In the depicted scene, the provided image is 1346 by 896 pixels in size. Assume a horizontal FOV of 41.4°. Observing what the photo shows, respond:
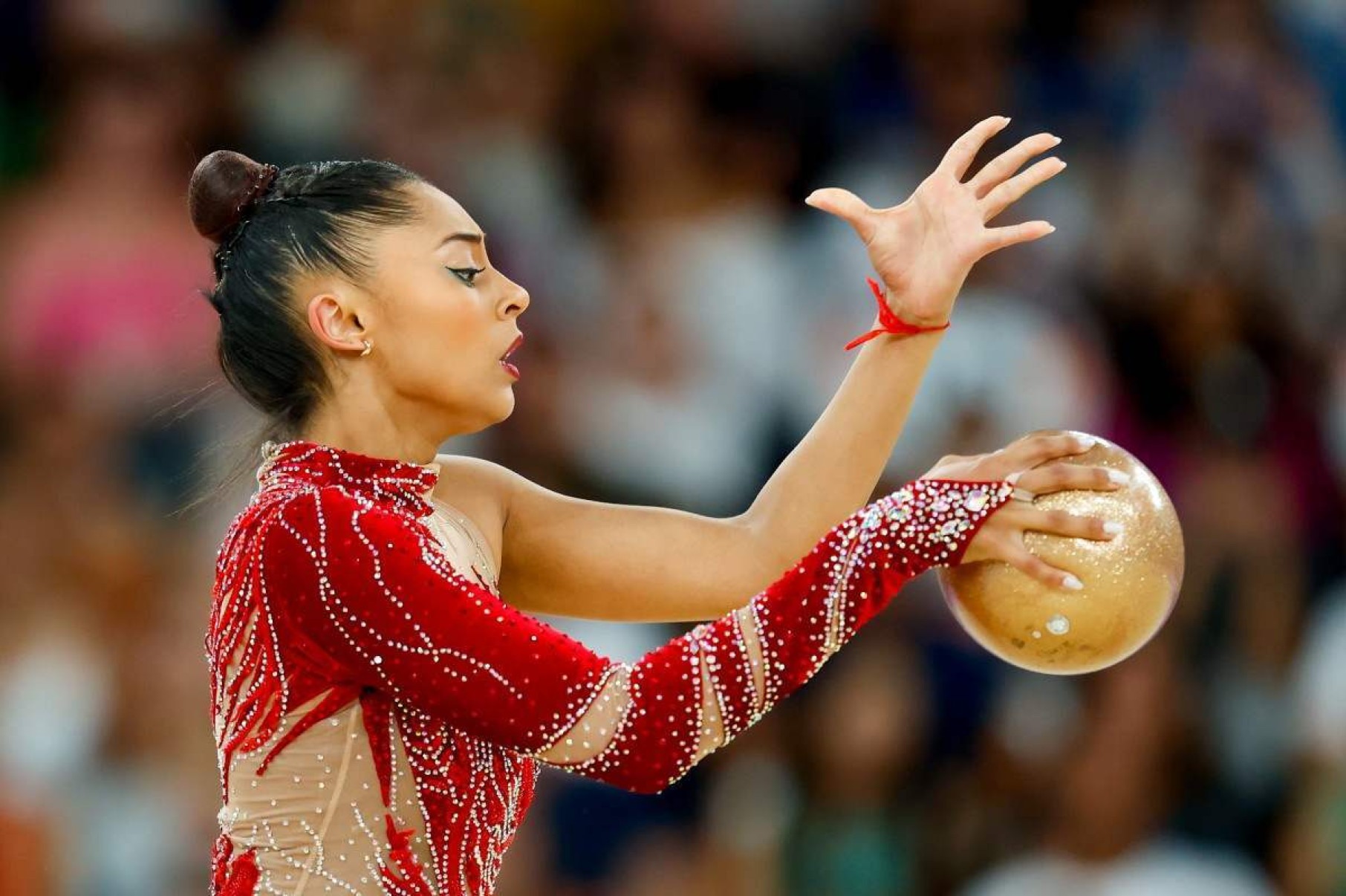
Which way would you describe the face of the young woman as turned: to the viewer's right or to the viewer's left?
to the viewer's right

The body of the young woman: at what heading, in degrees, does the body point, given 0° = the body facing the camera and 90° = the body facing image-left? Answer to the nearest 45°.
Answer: approximately 270°
